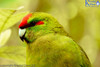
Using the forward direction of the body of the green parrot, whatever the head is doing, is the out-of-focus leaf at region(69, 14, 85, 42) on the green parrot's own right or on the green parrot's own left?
on the green parrot's own right

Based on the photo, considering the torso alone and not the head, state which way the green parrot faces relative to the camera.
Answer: to the viewer's left
